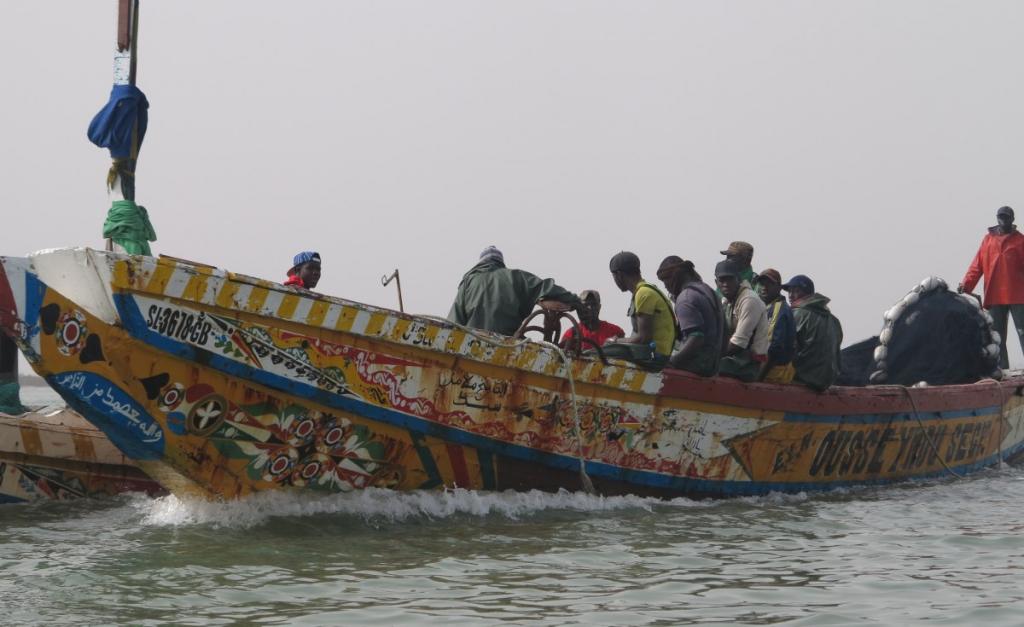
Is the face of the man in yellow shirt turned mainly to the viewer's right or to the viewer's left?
to the viewer's left

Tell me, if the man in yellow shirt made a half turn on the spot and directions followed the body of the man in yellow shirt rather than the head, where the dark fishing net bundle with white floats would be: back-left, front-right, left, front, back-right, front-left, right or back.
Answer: front-left

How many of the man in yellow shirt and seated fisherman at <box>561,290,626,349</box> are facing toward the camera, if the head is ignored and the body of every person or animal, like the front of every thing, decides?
1

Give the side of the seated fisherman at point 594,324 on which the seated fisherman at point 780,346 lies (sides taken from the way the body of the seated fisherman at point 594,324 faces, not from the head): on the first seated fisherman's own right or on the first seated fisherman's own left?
on the first seated fisherman's own left

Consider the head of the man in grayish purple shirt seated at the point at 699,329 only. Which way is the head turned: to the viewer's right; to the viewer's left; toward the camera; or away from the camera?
to the viewer's left

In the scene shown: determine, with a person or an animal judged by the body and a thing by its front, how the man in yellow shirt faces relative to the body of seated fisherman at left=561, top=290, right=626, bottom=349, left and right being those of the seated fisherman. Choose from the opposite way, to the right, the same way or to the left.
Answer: to the right

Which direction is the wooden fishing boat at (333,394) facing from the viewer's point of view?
to the viewer's left

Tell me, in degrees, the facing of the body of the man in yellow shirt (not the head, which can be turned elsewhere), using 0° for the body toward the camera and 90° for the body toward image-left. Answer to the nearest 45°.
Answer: approximately 90°

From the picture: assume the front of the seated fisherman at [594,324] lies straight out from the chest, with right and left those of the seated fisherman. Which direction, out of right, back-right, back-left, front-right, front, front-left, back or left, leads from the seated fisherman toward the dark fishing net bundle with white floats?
back-left

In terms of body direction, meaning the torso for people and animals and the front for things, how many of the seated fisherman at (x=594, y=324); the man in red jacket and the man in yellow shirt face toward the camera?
2
